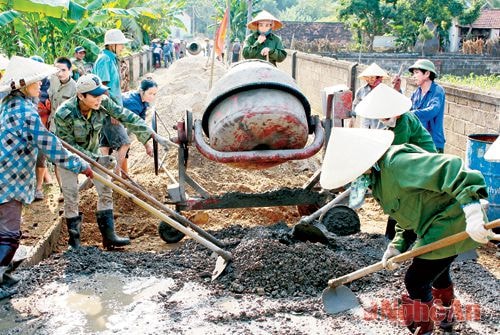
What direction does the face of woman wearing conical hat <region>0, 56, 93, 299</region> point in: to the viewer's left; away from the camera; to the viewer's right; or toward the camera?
to the viewer's right

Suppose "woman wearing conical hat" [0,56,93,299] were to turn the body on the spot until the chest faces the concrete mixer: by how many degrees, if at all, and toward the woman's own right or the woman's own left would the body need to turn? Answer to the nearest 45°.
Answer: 0° — they already face it

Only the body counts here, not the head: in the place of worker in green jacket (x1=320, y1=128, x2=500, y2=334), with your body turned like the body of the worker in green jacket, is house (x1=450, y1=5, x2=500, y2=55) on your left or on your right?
on your right

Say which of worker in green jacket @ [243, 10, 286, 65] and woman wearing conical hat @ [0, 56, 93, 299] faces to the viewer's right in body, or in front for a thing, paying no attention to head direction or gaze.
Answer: the woman wearing conical hat

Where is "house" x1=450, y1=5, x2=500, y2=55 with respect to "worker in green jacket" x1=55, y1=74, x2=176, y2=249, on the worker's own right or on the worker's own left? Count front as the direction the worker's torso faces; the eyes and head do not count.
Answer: on the worker's own left

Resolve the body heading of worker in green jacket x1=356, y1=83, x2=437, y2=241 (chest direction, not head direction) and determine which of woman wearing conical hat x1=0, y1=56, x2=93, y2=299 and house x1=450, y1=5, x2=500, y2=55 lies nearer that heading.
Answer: the woman wearing conical hat

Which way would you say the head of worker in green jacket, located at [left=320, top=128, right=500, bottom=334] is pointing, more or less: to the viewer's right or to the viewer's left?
to the viewer's left

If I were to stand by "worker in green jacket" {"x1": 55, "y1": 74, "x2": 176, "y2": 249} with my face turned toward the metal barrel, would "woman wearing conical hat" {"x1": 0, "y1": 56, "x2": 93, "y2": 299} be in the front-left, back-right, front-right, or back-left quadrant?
back-right

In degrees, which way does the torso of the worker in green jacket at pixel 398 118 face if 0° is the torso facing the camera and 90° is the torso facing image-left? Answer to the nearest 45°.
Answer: approximately 45°

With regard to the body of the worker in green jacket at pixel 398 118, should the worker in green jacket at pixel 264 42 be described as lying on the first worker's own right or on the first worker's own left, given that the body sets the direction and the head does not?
on the first worker's own right

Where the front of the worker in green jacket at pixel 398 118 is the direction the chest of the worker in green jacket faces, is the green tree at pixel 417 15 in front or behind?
behind

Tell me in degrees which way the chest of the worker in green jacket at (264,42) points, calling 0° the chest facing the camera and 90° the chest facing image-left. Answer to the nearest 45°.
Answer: approximately 0°

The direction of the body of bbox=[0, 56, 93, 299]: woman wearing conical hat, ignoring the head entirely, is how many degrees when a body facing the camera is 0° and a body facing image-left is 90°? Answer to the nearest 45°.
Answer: approximately 270°

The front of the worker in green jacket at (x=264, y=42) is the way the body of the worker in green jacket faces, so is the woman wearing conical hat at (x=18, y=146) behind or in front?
in front
